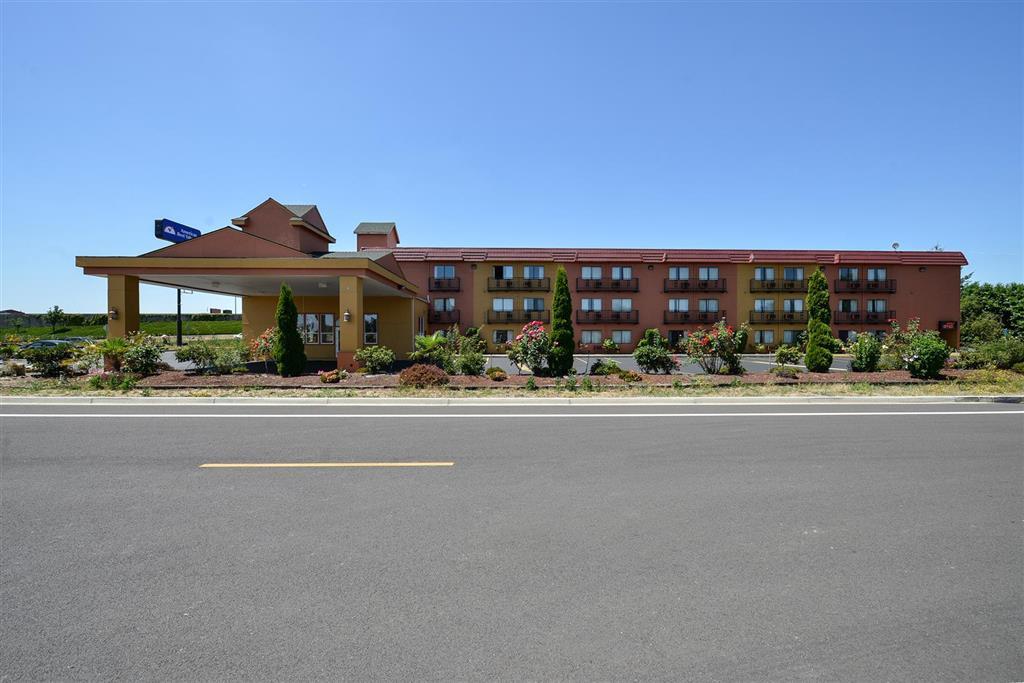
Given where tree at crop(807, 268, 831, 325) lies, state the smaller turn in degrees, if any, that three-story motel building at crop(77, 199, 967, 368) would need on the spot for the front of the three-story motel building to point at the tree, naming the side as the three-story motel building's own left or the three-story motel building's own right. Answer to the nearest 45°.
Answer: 0° — it already faces it

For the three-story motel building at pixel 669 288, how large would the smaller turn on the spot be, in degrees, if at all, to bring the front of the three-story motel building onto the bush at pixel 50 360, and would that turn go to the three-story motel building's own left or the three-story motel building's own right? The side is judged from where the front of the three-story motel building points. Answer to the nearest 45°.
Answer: approximately 45° to the three-story motel building's own right

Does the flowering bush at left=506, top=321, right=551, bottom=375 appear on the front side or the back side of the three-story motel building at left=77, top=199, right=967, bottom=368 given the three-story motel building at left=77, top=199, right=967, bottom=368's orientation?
on the front side

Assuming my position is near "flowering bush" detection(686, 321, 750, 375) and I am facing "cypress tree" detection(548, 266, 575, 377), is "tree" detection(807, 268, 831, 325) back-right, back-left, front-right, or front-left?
back-right

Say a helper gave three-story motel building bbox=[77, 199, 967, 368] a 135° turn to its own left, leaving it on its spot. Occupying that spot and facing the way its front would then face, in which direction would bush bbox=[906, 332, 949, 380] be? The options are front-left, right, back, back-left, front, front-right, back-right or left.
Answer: back-right

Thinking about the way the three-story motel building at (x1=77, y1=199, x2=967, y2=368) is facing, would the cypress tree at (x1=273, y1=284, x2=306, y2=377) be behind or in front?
in front

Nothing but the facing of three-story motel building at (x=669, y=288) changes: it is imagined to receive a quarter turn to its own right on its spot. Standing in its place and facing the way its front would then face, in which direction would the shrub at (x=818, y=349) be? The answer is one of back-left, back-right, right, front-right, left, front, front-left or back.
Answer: left

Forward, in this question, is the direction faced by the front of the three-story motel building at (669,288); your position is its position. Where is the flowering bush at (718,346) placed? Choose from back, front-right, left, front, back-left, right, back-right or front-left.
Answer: front

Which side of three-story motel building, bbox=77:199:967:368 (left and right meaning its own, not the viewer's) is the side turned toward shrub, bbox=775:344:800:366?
front

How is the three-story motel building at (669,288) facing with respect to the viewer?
toward the camera

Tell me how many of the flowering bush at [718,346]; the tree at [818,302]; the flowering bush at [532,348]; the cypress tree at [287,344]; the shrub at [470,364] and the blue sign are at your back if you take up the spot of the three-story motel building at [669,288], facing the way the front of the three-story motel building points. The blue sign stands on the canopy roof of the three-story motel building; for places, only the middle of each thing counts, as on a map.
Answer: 0

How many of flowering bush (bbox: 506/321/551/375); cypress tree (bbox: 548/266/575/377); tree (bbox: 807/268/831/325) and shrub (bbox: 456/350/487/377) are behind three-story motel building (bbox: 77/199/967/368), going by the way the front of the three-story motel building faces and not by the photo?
0

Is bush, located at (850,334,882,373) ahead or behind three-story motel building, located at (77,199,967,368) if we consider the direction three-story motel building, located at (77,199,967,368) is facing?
ahead

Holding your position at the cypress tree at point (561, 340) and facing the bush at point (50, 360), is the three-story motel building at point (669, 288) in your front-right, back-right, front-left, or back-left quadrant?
back-right

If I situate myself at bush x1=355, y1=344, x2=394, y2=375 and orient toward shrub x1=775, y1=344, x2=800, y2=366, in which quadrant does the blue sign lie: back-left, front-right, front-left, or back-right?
back-left
